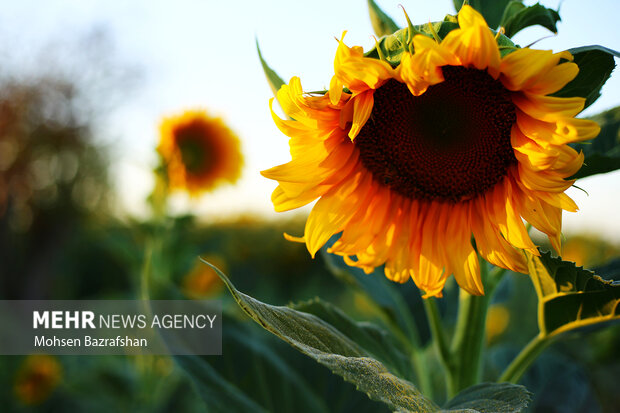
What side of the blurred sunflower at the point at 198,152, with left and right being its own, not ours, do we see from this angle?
front
